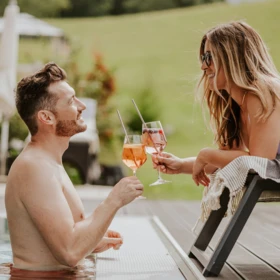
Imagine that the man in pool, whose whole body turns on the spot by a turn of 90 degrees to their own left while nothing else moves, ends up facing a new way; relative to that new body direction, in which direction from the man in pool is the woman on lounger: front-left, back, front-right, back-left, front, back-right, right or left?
front-right

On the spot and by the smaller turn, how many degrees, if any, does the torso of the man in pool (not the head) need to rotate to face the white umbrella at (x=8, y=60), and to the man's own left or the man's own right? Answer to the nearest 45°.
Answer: approximately 90° to the man's own left

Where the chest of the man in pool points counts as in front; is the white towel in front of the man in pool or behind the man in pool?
in front

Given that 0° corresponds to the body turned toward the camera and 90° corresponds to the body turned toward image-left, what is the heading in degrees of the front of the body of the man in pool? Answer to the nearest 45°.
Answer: approximately 270°

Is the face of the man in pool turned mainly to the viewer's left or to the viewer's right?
to the viewer's right

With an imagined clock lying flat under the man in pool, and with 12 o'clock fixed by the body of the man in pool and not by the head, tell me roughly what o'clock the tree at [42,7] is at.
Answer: The tree is roughly at 9 o'clock from the man in pool.

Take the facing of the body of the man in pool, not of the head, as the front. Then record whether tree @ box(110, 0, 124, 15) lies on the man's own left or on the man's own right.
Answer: on the man's own left
